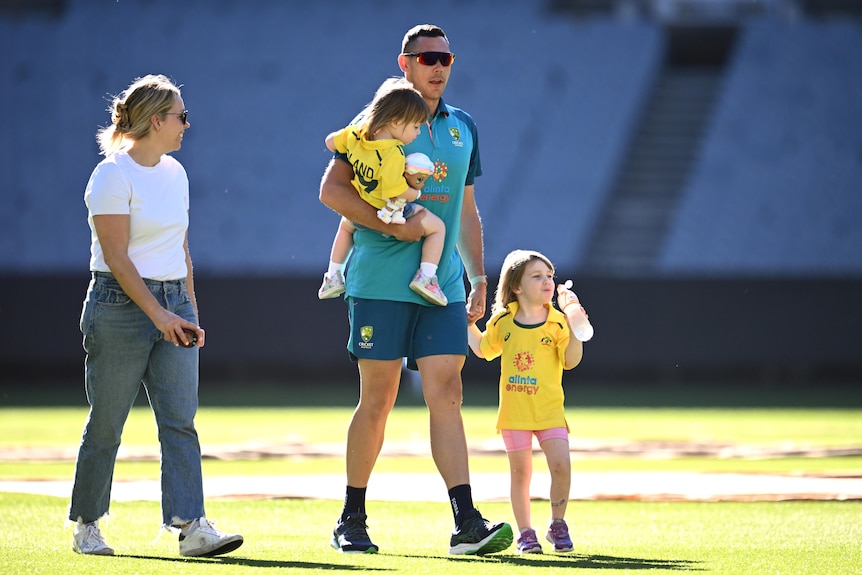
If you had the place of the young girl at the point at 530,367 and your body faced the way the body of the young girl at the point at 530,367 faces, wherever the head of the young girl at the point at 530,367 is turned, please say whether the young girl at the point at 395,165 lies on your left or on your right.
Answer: on your right

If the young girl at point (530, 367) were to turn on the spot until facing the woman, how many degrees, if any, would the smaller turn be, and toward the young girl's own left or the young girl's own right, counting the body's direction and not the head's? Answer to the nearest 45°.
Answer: approximately 45° to the young girl's own right

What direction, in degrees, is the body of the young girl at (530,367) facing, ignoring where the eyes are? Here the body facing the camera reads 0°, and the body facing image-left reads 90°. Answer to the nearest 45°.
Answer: approximately 0°

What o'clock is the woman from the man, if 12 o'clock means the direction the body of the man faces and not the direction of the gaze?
The woman is roughly at 4 o'clock from the man.

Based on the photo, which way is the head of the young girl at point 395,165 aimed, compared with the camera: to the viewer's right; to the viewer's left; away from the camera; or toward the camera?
to the viewer's right

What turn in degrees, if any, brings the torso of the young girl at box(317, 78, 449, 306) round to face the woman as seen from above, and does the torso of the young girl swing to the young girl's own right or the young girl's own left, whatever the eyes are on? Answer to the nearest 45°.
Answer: approximately 135° to the young girl's own left

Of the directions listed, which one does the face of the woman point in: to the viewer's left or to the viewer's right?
to the viewer's right

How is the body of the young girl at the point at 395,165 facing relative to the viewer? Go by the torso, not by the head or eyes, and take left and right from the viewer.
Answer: facing away from the viewer and to the right of the viewer

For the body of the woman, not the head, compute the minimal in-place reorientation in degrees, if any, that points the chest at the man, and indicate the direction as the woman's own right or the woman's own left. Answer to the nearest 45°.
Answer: approximately 45° to the woman's own left
